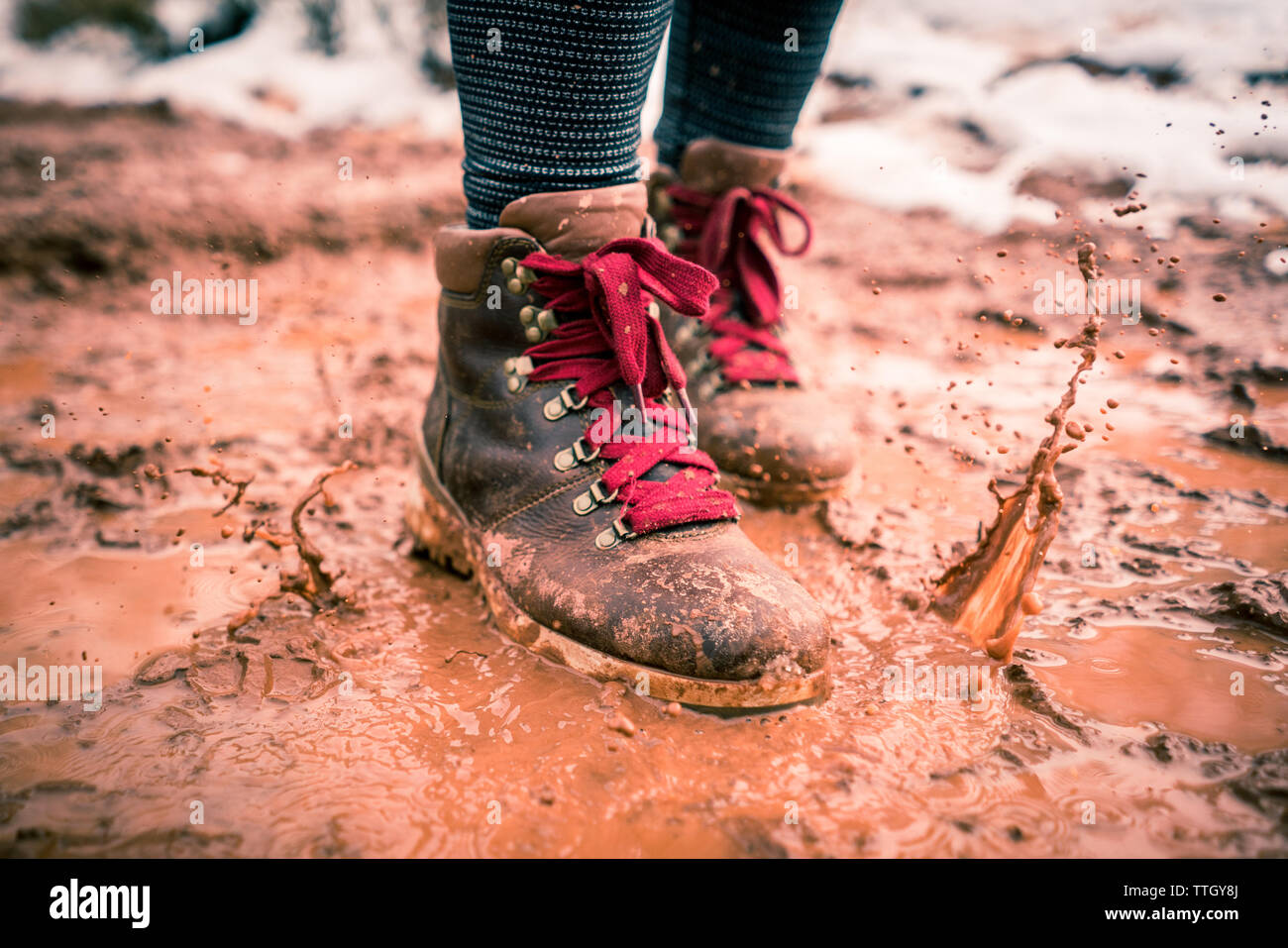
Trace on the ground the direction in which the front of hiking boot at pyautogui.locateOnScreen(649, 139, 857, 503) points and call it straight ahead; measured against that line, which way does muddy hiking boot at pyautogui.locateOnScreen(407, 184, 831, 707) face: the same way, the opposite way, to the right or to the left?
the same way

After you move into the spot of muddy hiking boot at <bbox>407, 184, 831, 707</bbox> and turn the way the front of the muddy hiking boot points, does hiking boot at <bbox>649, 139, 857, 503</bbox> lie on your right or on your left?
on your left

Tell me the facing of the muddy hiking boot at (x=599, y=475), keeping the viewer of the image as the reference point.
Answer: facing the viewer and to the right of the viewer

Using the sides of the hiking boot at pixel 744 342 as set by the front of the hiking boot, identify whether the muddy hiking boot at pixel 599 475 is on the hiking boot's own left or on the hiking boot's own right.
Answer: on the hiking boot's own right

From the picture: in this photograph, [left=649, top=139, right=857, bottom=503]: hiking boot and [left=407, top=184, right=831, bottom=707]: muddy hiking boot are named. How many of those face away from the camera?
0
